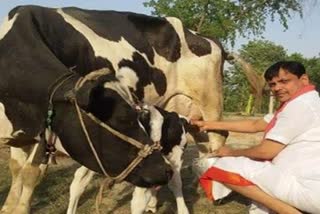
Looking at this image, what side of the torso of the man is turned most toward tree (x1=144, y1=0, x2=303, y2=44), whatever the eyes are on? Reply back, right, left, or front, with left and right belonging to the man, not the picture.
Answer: right

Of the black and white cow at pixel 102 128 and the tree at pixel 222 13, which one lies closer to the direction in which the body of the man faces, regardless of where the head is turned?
the black and white cow

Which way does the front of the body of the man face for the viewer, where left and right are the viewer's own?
facing to the left of the viewer
